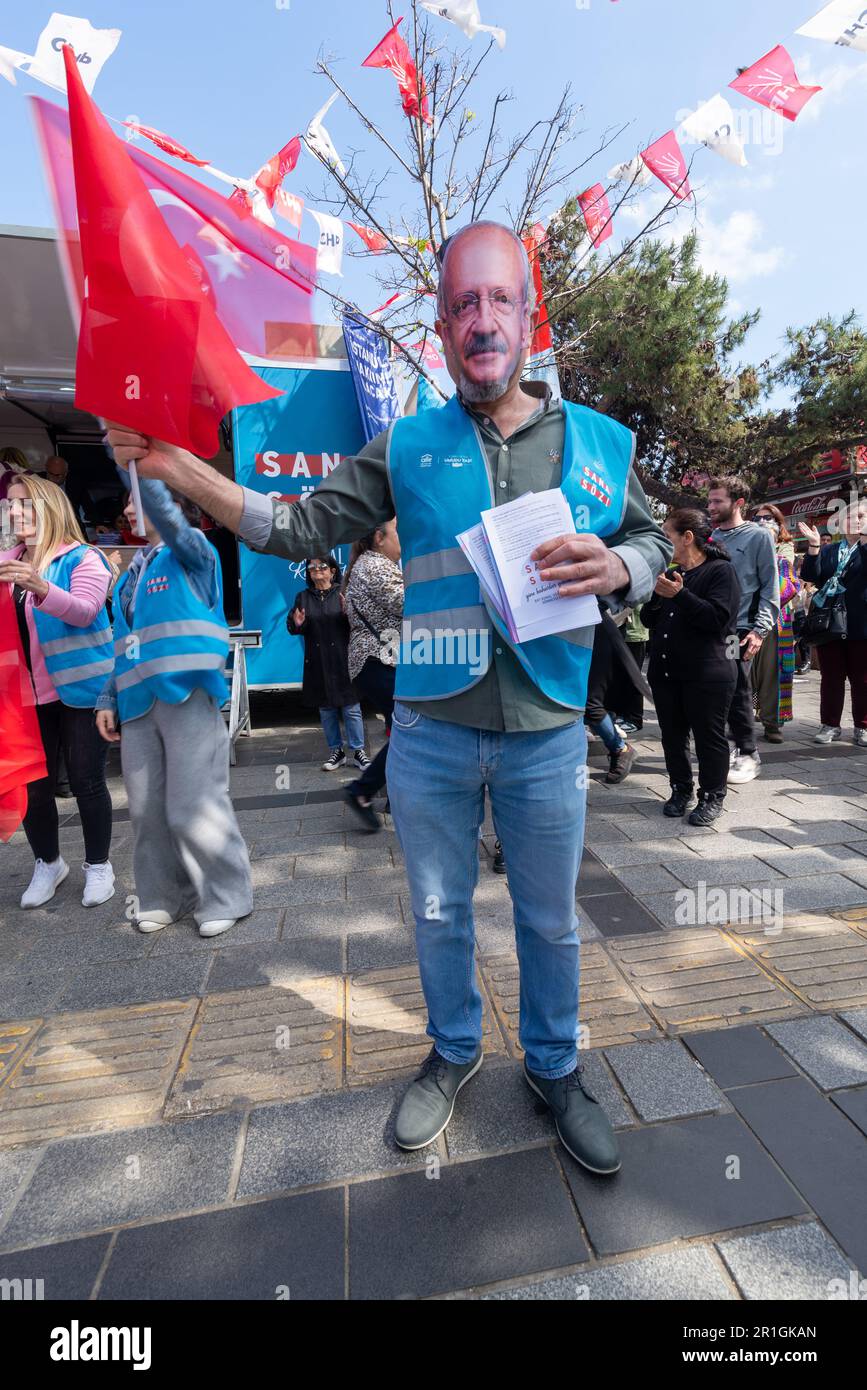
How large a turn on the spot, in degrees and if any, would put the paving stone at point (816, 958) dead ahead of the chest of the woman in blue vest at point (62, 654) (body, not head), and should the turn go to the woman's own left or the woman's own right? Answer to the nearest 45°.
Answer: approximately 90° to the woman's own left

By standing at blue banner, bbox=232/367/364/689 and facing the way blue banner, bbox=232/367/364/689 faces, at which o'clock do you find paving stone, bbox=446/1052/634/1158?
The paving stone is roughly at 12 o'clock from the blue banner.

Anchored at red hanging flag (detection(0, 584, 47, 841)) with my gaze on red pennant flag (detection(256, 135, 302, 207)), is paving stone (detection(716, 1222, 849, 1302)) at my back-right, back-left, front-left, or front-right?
back-right

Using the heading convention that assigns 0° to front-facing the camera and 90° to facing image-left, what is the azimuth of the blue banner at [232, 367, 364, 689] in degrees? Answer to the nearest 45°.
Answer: approximately 0°

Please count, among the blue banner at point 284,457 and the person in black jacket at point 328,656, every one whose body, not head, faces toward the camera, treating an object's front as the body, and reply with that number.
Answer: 2

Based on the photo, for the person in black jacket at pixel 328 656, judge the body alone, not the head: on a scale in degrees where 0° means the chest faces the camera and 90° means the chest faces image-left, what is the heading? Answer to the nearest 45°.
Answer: approximately 0°
